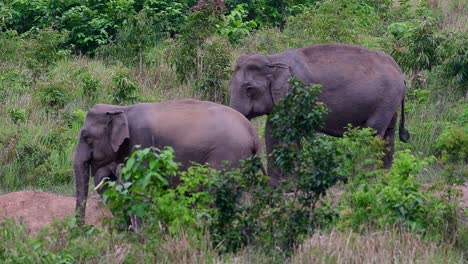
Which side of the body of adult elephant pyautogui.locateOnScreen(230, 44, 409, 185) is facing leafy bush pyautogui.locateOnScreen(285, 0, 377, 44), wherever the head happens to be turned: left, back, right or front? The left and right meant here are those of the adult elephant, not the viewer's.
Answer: right

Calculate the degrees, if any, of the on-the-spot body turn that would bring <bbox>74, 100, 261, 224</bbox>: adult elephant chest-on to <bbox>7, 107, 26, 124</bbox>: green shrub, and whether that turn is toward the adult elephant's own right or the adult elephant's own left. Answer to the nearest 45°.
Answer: approximately 45° to the adult elephant's own right

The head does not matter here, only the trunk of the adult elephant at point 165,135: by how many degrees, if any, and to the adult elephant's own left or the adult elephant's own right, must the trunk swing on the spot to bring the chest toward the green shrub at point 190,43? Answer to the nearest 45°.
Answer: approximately 90° to the adult elephant's own right

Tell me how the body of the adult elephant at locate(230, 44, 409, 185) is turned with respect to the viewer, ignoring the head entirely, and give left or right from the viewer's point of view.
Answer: facing to the left of the viewer

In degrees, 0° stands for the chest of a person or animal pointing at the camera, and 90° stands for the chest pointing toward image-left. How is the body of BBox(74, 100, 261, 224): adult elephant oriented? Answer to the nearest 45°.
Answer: approximately 90°

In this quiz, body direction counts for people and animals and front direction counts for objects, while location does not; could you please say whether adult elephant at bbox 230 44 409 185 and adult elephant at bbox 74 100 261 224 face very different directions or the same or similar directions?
same or similar directions

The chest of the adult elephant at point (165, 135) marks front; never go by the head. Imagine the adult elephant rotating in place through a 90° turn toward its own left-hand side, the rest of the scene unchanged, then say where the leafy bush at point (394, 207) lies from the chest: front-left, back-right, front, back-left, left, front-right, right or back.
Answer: front-left

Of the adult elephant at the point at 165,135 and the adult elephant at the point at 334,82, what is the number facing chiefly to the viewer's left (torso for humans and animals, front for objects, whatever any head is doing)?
2

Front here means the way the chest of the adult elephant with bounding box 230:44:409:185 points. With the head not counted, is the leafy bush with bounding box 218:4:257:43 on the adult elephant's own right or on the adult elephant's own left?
on the adult elephant's own right

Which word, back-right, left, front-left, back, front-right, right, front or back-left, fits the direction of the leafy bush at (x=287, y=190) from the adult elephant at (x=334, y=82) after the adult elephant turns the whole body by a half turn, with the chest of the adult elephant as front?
right

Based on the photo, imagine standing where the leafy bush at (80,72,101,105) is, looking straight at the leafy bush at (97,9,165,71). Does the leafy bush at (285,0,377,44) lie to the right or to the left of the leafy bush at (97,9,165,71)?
right

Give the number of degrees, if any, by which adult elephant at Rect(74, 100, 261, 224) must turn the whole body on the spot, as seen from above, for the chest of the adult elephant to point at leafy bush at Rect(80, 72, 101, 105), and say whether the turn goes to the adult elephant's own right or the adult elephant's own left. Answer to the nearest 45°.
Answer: approximately 90° to the adult elephant's own right
